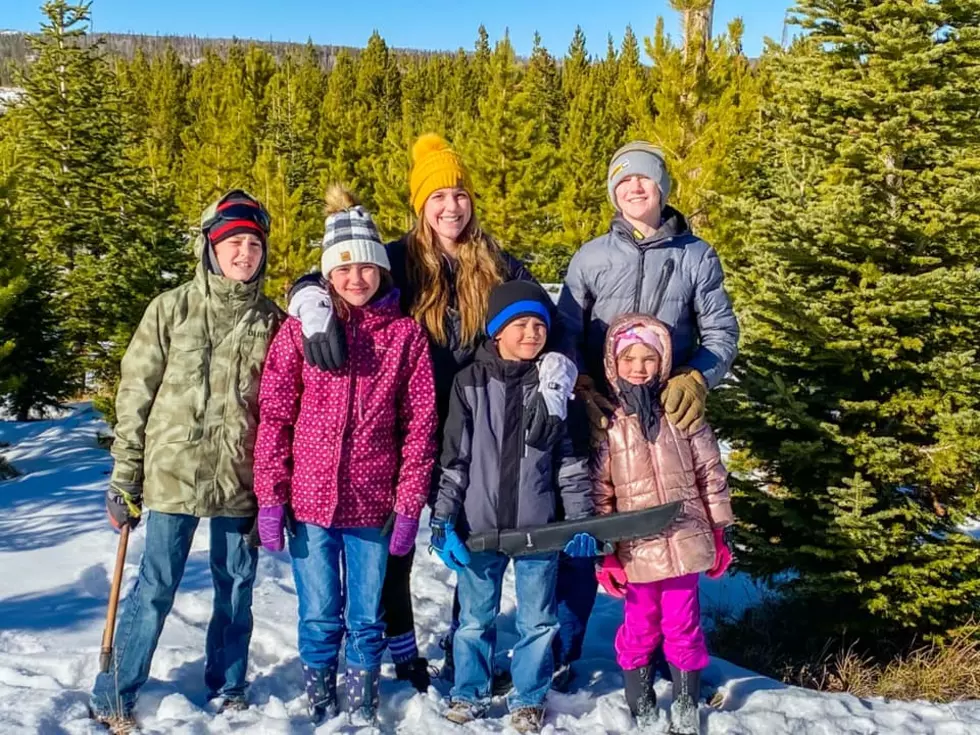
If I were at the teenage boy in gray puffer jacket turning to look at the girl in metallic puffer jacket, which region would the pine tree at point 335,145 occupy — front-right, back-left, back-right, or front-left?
back-right

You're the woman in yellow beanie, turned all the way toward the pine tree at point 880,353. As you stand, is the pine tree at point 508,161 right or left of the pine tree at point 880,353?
left

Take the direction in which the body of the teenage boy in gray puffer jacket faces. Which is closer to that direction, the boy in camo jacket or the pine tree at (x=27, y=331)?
the boy in camo jacket

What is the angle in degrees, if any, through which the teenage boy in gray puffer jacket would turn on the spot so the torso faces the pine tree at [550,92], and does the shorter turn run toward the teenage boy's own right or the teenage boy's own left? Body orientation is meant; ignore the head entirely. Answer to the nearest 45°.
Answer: approximately 180°

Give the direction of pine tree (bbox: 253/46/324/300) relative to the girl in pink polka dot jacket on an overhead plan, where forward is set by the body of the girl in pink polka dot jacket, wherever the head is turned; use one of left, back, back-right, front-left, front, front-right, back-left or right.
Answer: back

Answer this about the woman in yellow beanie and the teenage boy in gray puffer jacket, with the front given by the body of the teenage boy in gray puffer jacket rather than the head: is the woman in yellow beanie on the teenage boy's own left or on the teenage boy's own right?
on the teenage boy's own right

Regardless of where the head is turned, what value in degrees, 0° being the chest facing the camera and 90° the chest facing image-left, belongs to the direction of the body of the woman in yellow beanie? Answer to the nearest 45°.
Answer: approximately 0°

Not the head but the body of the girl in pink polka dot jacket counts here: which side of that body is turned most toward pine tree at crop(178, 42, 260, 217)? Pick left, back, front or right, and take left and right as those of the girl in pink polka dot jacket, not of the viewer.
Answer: back

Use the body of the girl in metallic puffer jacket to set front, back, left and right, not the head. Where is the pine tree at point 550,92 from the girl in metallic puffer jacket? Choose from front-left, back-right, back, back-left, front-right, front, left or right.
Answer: back
